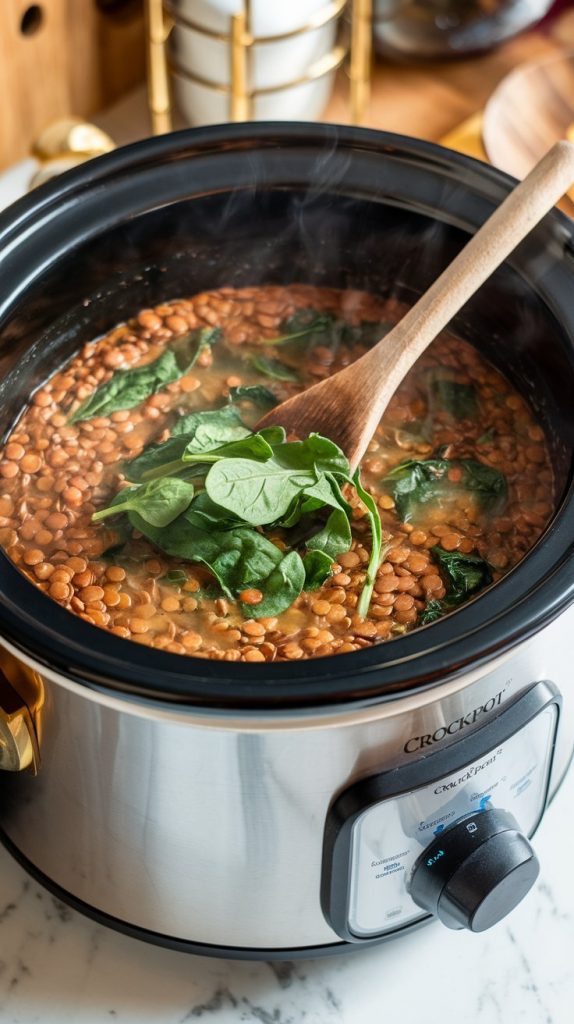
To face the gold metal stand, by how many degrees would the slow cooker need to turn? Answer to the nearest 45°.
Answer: approximately 180°

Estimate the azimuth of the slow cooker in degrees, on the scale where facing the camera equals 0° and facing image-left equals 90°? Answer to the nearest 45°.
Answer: approximately 315°

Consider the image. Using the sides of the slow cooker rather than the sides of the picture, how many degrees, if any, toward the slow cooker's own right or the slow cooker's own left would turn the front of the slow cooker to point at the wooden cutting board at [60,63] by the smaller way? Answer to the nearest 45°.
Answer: approximately 180°

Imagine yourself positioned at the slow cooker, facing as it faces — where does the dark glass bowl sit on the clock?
The dark glass bowl is roughly at 7 o'clock from the slow cooker.
